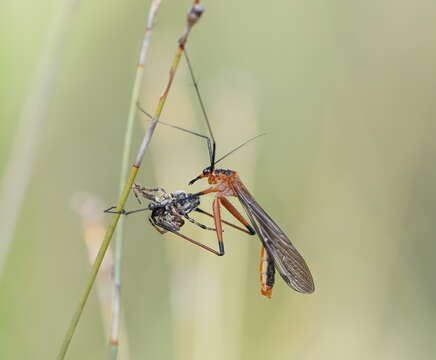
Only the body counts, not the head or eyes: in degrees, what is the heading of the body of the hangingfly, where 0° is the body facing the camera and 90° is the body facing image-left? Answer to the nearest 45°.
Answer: approximately 90°

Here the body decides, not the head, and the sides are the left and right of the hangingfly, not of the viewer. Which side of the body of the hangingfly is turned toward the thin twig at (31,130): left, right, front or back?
front
